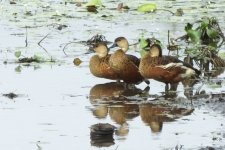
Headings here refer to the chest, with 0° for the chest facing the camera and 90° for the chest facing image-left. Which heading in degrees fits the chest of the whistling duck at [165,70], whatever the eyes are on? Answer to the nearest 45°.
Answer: approximately 90°

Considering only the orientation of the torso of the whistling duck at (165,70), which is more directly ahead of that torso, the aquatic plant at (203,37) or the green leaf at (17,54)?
the green leaf

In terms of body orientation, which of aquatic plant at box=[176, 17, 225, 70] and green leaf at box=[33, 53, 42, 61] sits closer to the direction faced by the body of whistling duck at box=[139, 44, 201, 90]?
the green leaf
